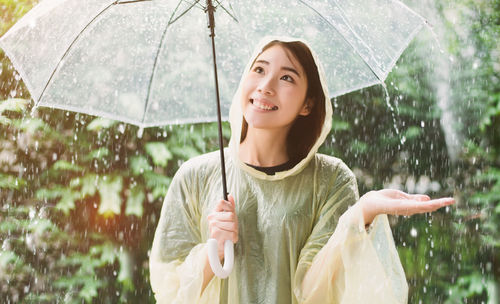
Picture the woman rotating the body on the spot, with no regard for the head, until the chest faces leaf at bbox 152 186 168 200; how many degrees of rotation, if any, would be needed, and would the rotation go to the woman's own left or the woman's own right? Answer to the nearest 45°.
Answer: approximately 135° to the woman's own right

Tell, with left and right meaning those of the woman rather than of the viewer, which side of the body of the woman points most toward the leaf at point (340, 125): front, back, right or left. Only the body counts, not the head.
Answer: back

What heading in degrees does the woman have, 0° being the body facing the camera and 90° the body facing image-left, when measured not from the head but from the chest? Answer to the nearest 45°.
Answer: approximately 0°
